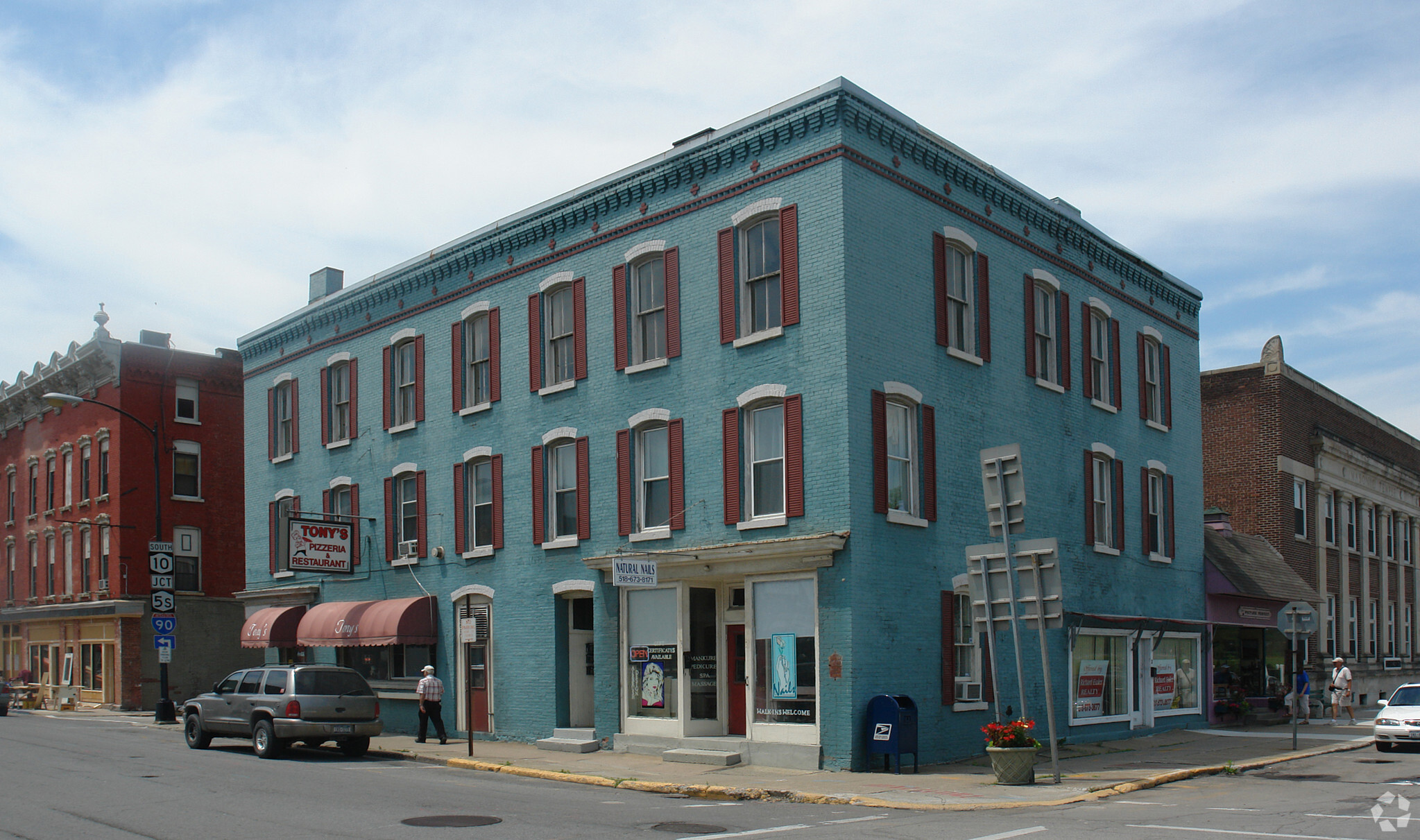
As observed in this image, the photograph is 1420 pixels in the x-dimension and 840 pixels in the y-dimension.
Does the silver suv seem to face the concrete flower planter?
no

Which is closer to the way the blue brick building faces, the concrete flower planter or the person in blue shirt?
the concrete flower planter

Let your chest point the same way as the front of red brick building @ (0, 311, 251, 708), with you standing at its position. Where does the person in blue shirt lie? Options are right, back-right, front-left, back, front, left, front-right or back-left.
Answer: left

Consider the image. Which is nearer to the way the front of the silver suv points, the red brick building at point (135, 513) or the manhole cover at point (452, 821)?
the red brick building

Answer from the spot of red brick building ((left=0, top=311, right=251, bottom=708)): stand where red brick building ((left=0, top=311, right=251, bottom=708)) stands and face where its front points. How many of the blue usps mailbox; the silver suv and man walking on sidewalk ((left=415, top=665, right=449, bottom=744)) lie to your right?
0

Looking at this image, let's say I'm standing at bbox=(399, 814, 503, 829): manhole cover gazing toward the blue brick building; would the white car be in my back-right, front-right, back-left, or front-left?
front-right

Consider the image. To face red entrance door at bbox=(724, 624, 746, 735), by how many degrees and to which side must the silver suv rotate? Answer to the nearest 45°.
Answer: approximately 135° to its right

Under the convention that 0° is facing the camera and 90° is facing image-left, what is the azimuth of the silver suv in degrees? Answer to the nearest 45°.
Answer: approximately 135°

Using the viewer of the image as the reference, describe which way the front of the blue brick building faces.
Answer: facing the viewer and to the left of the viewer

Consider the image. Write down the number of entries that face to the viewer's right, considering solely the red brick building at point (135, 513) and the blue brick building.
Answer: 0

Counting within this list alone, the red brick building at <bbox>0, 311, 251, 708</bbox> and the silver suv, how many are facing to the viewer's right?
0

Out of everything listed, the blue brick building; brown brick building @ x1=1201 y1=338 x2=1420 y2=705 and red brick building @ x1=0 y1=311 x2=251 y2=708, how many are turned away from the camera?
0

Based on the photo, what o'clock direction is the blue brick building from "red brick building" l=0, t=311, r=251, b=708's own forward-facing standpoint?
The blue brick building is roughly at 10 o'clock from the red brick building.

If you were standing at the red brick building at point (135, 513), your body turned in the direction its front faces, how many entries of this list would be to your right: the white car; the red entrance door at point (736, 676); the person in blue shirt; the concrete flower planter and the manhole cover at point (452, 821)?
0

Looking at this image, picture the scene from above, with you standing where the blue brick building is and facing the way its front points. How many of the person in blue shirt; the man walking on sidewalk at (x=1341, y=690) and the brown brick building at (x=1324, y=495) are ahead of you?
0

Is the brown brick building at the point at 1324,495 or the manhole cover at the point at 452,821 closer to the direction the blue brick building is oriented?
the manhole cover

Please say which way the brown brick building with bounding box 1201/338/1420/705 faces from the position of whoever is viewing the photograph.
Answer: facing the viewer and to the right of the viewer
